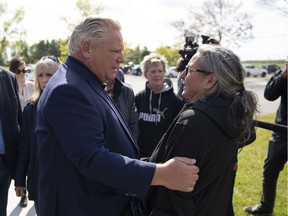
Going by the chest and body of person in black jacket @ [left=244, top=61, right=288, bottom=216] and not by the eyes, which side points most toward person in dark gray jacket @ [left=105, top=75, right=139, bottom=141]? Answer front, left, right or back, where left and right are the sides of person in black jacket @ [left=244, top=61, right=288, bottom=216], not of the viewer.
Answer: front

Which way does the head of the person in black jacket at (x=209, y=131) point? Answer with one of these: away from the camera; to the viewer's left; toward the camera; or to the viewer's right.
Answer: to the viewer's left

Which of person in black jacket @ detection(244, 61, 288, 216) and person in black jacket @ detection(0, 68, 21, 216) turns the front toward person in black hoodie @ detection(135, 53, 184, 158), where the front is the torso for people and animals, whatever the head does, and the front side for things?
person in black jacket @ detection(244, 61, 288, 216)

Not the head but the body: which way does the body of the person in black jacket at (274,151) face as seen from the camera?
to the viewer's left

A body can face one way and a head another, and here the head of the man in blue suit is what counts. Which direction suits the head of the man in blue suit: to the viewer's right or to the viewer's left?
to the viewer's right

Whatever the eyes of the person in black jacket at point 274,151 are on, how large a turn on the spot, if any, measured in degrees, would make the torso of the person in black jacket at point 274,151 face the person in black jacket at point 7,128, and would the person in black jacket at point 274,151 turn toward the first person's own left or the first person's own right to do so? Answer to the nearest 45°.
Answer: approximately 45° to the first person's own left

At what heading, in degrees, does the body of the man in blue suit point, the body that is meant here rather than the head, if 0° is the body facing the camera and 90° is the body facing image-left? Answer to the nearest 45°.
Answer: approximately 270°

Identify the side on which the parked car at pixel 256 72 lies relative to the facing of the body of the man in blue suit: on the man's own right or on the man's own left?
on the man's own left

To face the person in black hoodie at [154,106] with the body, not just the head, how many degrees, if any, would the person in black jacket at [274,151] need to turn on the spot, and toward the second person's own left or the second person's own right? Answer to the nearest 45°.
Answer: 0° — they already face them
